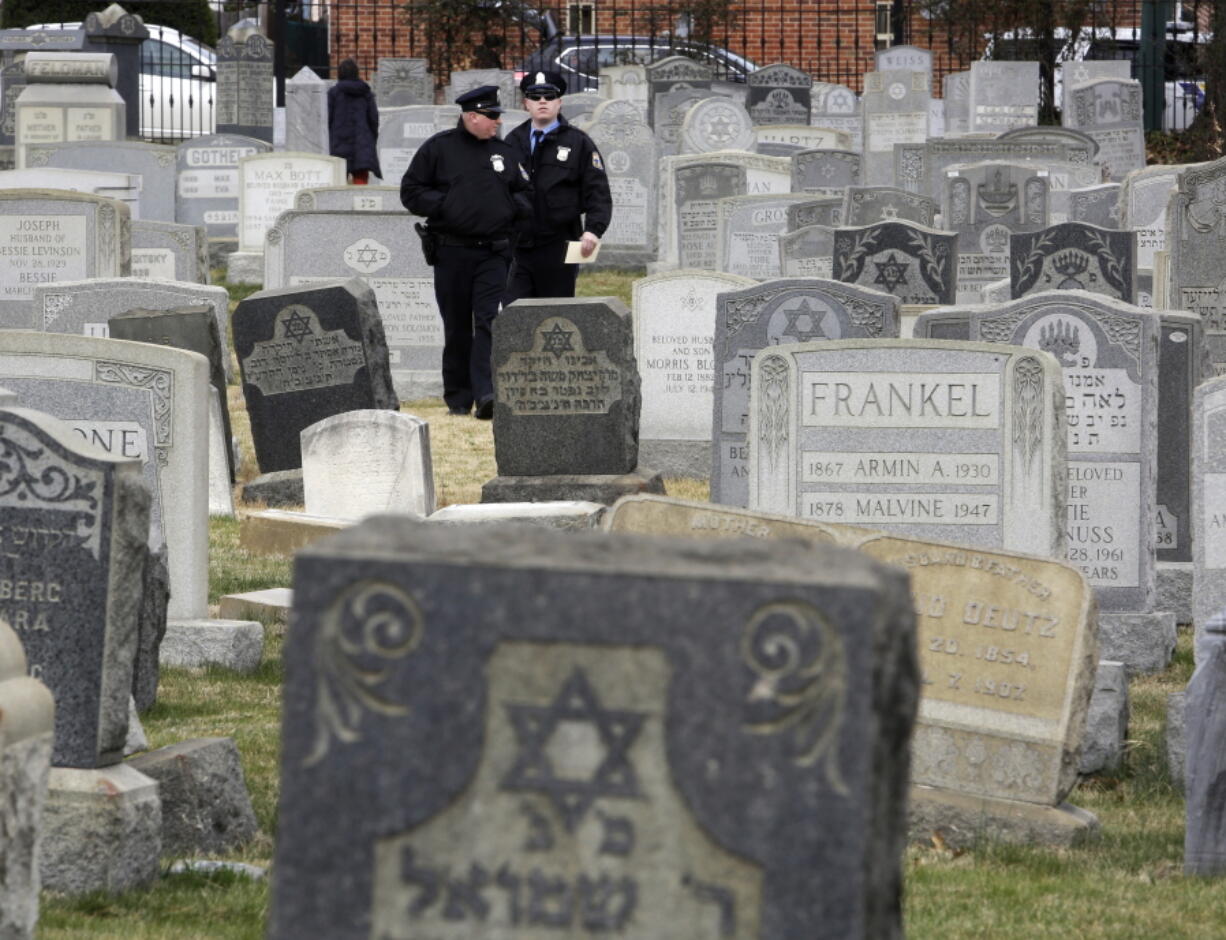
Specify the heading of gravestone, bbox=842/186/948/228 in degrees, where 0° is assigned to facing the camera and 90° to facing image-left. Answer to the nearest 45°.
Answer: approximately 0°

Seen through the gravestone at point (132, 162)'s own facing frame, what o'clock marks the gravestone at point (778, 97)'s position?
the gravestone at point (778, 97) is roughly at 8 o'clock from the gravestone at point (132, 162).

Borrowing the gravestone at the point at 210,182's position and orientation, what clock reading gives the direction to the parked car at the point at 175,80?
The parked car is roughly at 6 o'clock from the gravestone.

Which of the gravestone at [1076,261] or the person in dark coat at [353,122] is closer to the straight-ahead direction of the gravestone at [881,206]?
the gravestone

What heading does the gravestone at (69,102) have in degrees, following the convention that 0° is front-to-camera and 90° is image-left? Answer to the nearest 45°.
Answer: approximately 0°

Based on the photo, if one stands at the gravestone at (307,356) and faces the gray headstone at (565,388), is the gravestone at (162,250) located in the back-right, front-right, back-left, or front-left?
back-left

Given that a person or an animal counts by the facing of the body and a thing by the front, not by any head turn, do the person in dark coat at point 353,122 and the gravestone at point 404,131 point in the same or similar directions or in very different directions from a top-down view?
very different directions

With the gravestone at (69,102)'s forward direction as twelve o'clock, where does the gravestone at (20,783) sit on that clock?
the gravestone at (20,783) is roughly at 12 o'clock from the gravestone at (69,102).
